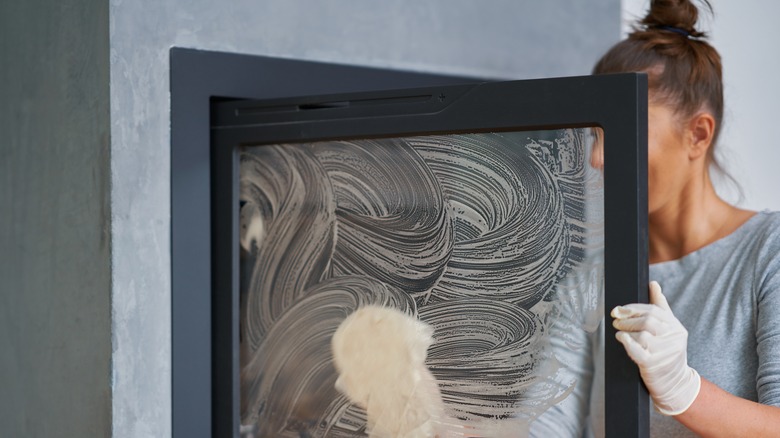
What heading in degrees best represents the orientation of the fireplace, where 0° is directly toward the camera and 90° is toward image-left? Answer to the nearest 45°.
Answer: approximately 315°

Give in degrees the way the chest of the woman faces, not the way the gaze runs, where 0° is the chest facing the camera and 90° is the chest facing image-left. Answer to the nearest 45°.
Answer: approximately 45°

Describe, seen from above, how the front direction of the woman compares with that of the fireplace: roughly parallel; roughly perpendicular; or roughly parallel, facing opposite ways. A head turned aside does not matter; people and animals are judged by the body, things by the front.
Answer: roughly perpendicular
